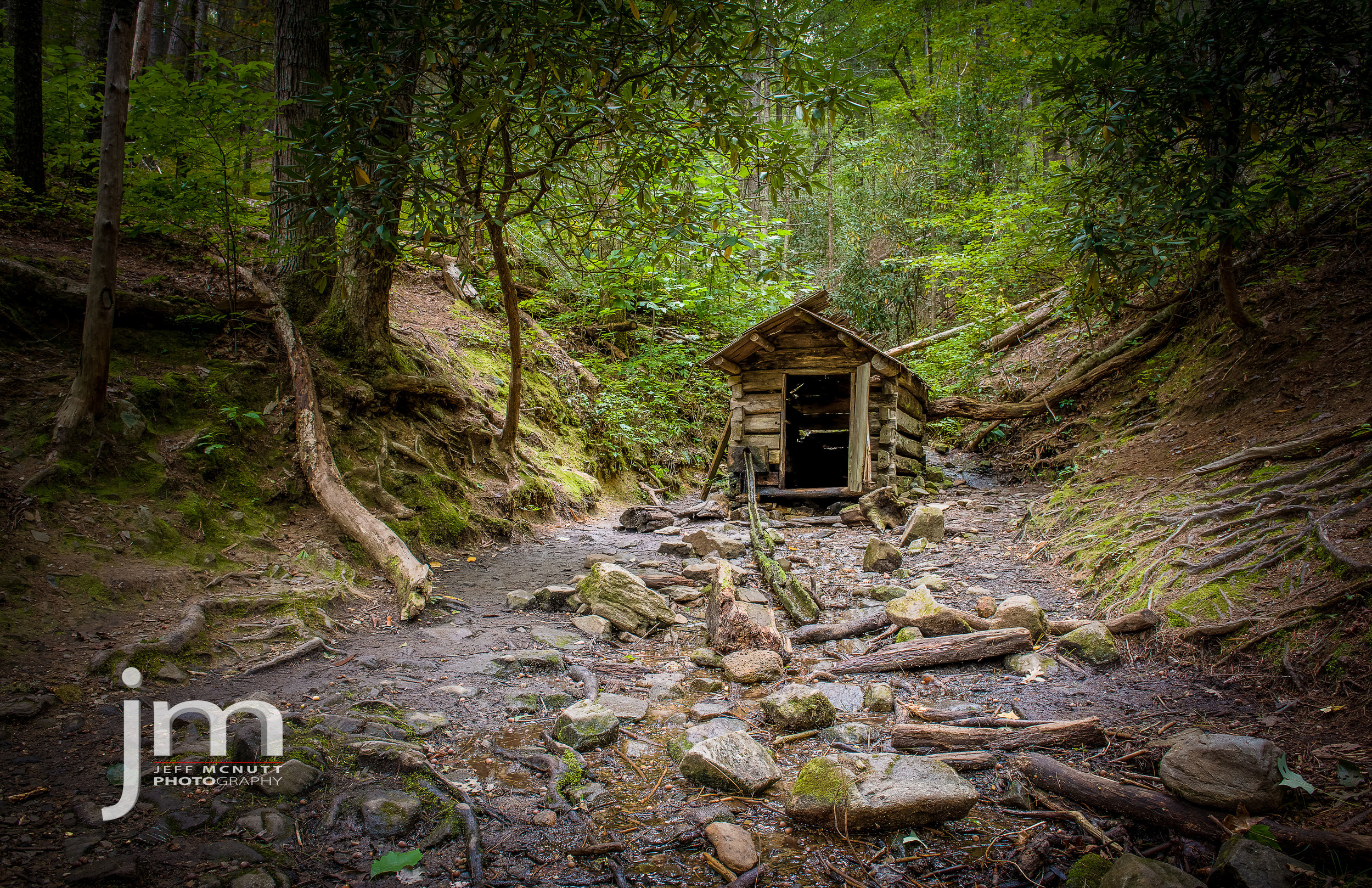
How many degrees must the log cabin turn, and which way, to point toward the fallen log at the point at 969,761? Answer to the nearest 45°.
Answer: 0° — it already faces it

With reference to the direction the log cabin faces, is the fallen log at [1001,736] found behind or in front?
in front

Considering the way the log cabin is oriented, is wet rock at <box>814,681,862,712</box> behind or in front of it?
in front

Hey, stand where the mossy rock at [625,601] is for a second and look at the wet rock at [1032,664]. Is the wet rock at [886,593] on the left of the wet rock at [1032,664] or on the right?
left

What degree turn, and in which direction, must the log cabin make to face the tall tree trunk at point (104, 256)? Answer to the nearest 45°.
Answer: approximately 45° to its right

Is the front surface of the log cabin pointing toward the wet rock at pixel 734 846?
yes

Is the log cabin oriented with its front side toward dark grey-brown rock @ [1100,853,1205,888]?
yes

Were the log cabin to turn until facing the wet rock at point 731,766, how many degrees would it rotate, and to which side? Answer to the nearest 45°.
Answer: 0° — it already faces it

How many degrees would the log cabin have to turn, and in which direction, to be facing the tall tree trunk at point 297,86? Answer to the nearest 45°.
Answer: approximately 45° to its right

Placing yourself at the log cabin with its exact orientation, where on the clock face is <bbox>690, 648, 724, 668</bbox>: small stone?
The small stone is roughly at 12 o'clock from the log cabin.

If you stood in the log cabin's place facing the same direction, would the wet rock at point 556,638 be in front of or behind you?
in front

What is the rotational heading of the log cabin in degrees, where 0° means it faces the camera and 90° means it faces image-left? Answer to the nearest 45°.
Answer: approximately 0°

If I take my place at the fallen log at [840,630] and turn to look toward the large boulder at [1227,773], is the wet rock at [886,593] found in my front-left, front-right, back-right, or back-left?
back-left
